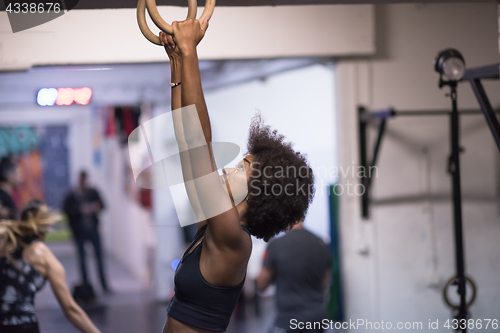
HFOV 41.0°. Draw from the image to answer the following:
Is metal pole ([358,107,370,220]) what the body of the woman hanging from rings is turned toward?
no

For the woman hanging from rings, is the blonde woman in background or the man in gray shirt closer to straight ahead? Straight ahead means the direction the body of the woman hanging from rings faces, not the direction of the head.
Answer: the blonde woman in background

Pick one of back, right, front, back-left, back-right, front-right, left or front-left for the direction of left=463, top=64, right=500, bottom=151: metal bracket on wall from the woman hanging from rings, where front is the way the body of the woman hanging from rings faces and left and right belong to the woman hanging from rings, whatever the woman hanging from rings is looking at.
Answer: back-right

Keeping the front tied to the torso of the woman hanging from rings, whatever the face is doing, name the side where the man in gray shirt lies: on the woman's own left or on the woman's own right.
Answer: on the woman's own right

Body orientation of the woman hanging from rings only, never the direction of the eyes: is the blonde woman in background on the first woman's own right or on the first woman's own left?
on the first woman's own right

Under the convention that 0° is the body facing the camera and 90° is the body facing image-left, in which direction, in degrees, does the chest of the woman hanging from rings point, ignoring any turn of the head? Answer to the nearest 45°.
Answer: approximately 90°

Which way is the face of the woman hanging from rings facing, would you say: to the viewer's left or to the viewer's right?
to the viewer's left

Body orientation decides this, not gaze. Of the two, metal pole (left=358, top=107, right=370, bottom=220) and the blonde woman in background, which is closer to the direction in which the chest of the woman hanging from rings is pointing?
the blonde woman in background
